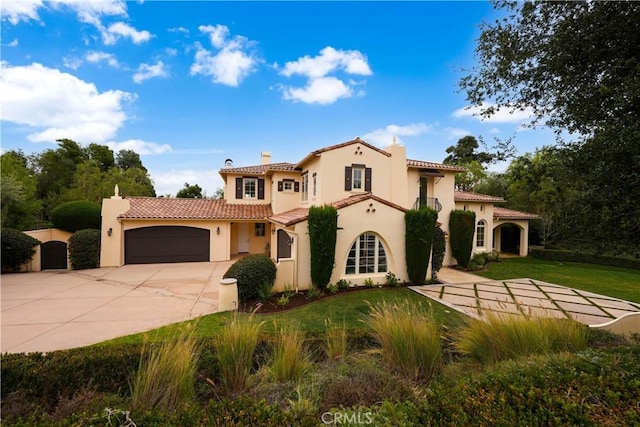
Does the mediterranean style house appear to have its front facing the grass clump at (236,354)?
yes

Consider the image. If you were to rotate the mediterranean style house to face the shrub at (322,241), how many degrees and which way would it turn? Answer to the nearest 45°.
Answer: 0° — it already faces it

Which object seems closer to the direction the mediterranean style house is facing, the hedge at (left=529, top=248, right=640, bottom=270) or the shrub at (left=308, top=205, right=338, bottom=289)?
the shrub

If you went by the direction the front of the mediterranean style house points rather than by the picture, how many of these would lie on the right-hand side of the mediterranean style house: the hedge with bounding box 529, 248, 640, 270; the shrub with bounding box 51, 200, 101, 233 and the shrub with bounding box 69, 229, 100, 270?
2

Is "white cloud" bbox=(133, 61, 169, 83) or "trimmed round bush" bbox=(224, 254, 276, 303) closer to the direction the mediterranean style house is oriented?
the trimmed round bush

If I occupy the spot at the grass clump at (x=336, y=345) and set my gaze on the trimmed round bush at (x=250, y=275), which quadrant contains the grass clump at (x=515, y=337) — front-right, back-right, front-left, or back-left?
back-right

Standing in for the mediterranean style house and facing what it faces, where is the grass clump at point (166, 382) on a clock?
The grass clump is roughly at 12 o'clock from the mediterranean style house.
